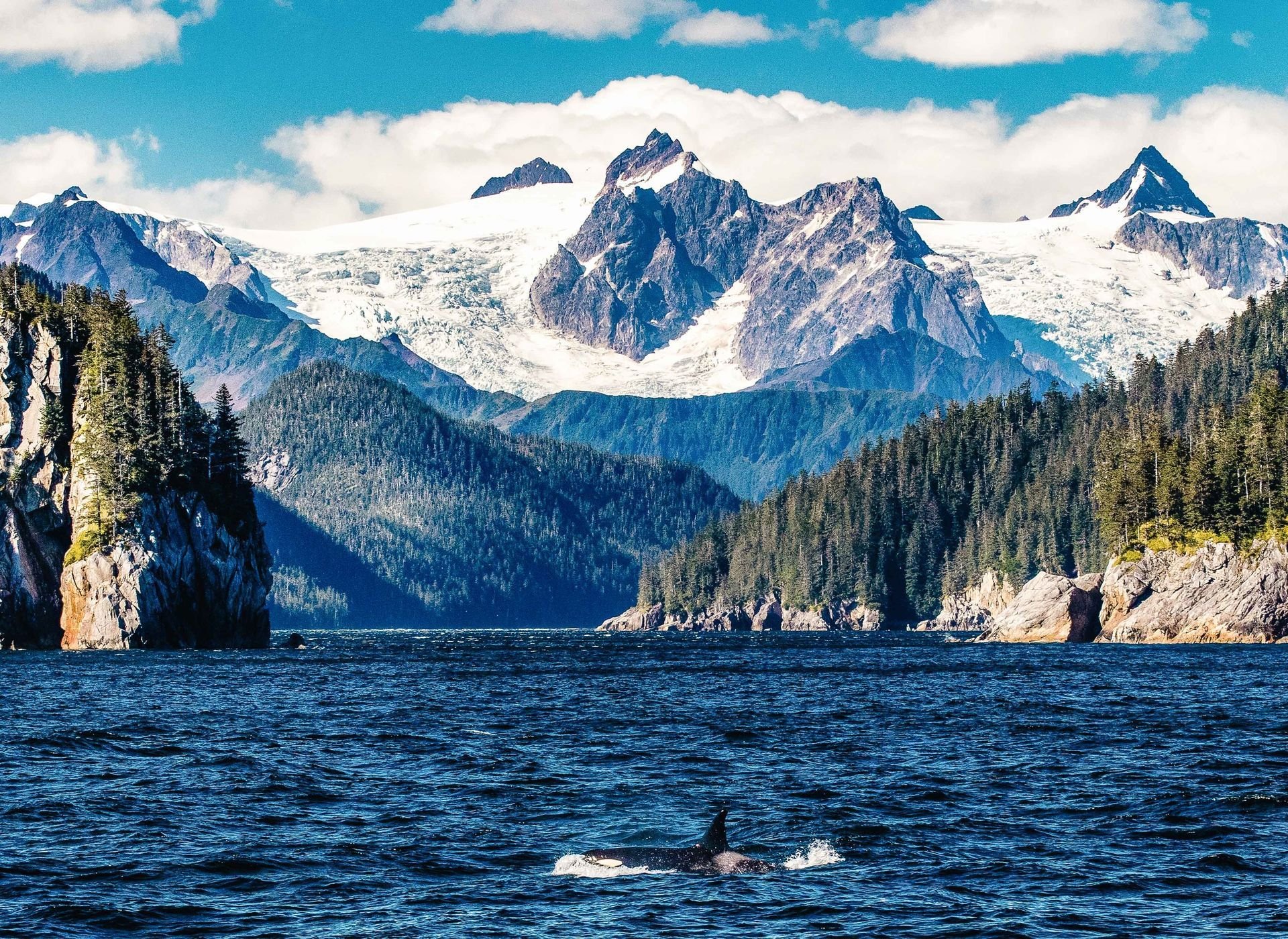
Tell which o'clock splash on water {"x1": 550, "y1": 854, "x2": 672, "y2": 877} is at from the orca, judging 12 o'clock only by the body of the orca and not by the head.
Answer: The splash on water is roughly at 12 o'clock from the orca.

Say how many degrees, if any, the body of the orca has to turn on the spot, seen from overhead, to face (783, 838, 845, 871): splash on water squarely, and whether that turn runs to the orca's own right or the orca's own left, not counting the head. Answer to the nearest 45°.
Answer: approximately 180°

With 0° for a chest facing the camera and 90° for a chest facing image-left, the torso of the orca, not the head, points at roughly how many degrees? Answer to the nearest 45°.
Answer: approximately 90°
